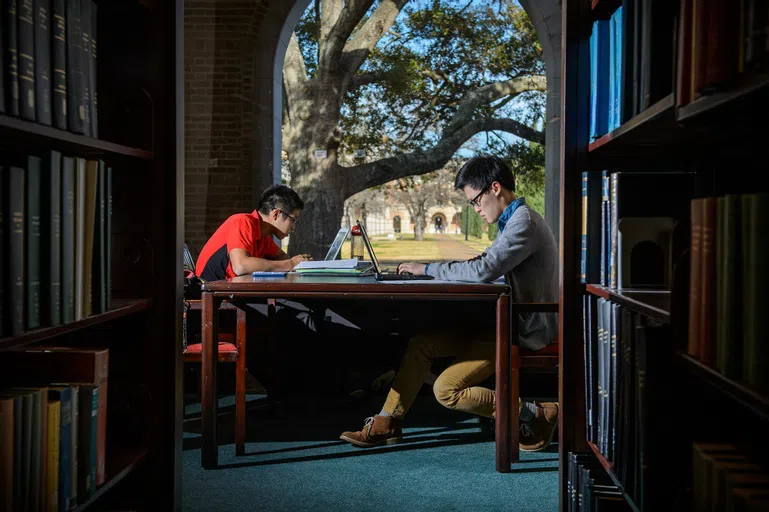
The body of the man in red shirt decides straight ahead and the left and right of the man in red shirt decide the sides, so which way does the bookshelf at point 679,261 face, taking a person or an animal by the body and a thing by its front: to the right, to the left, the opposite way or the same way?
the opposite way

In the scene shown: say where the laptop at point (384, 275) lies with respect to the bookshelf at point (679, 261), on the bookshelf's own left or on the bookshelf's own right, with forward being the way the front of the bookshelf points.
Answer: on the bookshelf's own right

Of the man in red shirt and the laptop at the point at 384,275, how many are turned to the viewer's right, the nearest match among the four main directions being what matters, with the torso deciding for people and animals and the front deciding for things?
2

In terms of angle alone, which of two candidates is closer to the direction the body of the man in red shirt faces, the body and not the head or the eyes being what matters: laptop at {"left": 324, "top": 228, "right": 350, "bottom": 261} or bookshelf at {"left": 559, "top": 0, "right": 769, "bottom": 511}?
the laptop

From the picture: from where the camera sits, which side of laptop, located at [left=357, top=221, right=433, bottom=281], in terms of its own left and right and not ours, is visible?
right

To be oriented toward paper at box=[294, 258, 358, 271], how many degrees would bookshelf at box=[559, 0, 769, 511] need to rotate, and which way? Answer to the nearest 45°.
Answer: approximately 90° to its right

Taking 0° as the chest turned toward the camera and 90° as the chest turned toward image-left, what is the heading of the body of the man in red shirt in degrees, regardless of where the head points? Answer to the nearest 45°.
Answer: approximately 270°

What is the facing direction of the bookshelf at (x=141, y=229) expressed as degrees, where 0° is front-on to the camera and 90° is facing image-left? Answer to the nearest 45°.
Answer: approximately 315°

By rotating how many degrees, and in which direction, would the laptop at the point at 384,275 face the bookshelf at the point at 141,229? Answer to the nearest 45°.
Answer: approximately 135° to its right
